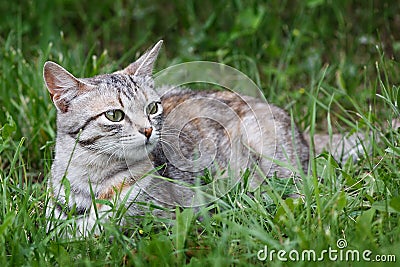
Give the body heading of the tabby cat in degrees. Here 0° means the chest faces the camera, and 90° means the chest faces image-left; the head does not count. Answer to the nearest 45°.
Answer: approximately 45°
